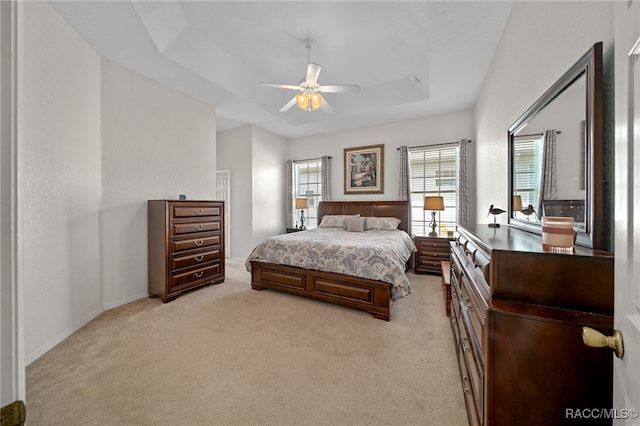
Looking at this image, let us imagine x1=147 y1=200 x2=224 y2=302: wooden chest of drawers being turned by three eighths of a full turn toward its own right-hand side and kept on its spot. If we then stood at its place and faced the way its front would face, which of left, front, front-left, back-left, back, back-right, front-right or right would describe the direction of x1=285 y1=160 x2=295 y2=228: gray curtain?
back-right

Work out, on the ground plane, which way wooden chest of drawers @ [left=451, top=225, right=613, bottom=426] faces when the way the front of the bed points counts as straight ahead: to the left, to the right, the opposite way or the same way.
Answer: to the right

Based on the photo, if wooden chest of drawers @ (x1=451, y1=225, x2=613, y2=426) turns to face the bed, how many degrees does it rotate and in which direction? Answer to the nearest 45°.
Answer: approximately 45° to its right

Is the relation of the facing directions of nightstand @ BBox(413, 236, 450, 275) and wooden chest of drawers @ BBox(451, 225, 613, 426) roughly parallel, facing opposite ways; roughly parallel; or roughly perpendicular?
roughly perpendicular

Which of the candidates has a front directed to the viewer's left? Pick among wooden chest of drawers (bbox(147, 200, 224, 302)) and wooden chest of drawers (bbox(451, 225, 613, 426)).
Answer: wooden chest of drawers (bbox(451, 225, 613, 426))

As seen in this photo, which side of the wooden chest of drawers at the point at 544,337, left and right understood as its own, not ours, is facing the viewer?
left

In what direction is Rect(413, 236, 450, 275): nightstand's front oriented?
toward the camera

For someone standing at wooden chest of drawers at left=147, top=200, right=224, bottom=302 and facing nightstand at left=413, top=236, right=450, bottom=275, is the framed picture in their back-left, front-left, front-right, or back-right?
front-left

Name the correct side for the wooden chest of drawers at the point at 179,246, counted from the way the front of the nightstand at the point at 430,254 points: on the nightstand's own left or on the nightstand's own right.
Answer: on the nightstand's own right

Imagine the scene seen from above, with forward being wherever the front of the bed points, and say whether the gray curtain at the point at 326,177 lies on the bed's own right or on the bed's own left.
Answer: on the bed's own right

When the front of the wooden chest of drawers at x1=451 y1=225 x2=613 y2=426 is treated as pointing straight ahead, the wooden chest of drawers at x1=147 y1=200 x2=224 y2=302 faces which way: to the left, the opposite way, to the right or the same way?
the opposite way
